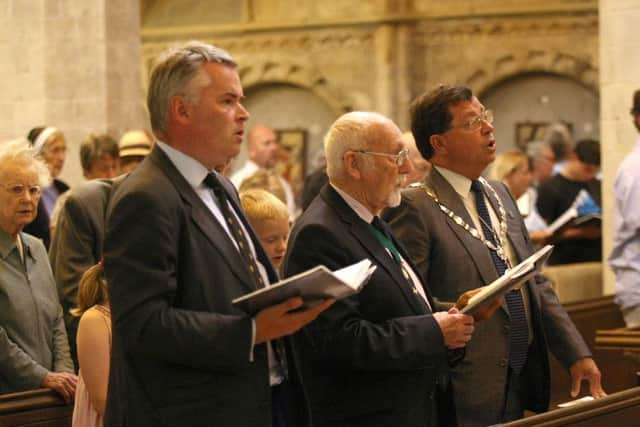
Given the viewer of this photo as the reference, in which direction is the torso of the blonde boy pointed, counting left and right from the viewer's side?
facing the viewer and to the right of the viewer

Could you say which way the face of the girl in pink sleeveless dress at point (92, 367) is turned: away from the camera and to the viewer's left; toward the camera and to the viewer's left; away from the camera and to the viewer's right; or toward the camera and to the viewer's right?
away from the camera and to the viewer's right

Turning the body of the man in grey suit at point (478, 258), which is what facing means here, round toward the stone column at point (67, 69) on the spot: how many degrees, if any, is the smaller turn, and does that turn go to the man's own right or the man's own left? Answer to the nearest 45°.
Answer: approximately 180°

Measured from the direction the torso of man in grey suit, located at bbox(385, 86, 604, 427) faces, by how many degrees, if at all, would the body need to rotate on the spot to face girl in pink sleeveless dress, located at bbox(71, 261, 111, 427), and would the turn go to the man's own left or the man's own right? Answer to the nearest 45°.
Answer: approximately 90° to the man's own right

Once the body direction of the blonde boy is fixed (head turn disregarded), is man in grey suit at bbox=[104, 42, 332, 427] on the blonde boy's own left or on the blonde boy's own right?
on the blonde boy's own right

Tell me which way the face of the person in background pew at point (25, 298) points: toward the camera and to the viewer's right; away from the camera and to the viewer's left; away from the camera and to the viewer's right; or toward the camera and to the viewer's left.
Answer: toward the camera and to the viewer's right

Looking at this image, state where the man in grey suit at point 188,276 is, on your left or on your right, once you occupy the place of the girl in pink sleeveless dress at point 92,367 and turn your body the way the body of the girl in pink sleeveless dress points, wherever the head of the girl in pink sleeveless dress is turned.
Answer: on your right

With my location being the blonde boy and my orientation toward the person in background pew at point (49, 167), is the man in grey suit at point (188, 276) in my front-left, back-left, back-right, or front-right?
back-left

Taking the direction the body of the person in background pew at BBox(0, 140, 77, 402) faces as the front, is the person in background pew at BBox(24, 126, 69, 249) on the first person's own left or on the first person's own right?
on the first person's own left
